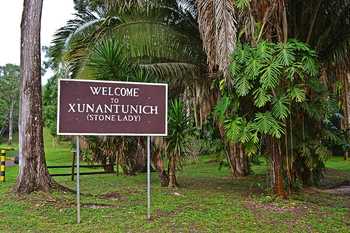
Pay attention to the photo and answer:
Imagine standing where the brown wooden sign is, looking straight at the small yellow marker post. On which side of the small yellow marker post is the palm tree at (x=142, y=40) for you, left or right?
right

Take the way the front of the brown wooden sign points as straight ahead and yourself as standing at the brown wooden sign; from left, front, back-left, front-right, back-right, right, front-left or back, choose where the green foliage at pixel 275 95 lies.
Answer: left

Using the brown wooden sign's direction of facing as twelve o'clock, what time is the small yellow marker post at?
The small yellow marker post is roughly at 5 o'clock from the brown wooden sign.

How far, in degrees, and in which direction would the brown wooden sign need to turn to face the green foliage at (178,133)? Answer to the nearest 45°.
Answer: approximately 135° to its left

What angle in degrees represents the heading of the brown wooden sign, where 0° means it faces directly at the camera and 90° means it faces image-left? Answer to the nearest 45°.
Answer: approximately 0°

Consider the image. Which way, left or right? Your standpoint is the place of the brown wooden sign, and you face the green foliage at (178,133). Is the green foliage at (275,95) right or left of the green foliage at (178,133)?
right
